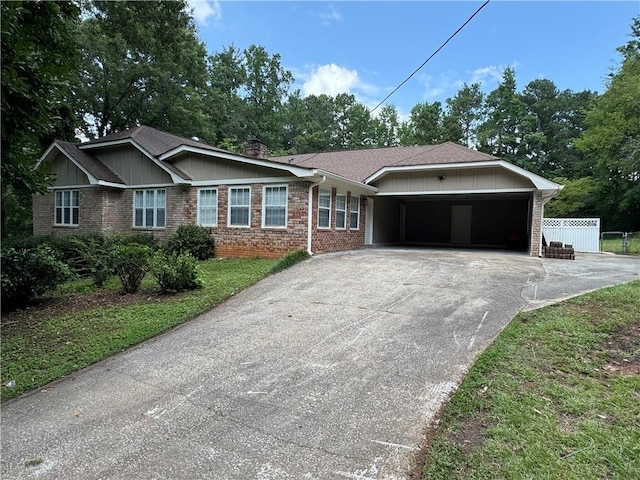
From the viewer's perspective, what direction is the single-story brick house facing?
toward the camera

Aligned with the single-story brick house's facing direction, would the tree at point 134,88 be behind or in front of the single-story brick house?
behind

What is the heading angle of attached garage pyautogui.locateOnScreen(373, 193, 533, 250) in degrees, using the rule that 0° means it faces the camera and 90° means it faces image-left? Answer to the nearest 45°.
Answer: approximately 0°

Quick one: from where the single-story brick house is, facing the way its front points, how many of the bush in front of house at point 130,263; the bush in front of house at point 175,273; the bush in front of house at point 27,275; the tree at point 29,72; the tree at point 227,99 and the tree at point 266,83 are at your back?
2

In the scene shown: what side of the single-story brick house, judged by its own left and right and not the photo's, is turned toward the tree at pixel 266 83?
back

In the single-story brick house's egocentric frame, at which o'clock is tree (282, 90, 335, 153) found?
The tree is roughly at 6 o'clock from the single-story brick house.

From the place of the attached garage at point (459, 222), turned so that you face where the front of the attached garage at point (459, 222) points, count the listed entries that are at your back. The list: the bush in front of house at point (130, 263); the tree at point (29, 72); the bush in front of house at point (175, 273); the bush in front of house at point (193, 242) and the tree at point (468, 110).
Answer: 1

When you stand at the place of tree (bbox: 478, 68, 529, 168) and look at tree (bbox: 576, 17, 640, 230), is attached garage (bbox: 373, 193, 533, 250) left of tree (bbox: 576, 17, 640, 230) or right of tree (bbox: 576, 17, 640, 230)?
right

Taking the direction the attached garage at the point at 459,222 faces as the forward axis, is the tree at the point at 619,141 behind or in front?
behind

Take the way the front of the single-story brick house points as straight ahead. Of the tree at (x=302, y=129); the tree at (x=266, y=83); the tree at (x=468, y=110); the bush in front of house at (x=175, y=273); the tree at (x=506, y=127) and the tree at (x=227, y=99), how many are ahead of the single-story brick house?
1

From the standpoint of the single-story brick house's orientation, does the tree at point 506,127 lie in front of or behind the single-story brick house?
behind

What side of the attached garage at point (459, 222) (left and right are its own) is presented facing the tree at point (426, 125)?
back

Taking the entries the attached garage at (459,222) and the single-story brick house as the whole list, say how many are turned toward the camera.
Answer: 2

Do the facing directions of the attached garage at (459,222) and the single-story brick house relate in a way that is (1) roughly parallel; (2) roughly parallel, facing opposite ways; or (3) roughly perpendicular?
roughly parallel
